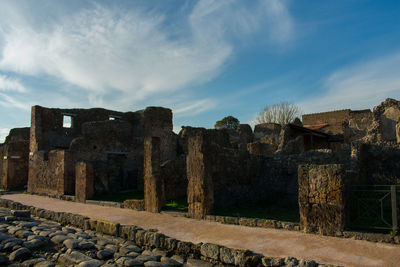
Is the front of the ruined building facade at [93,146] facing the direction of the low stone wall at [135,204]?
yes

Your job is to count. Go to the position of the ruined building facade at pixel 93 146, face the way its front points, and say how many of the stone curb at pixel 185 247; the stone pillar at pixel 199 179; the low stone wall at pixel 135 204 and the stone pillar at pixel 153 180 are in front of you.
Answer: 4

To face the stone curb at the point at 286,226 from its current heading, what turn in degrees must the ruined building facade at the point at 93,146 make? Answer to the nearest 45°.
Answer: approximately 90° to its left

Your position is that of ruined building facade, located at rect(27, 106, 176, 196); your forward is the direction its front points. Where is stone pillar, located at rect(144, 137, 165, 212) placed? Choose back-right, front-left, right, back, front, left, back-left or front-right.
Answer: front

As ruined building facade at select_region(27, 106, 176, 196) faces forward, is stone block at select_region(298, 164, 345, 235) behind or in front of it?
in front

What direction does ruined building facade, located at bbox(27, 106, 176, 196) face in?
toward the camera

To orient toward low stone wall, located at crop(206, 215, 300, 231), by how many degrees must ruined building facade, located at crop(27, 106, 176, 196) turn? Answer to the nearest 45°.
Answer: approximately 90° to its left

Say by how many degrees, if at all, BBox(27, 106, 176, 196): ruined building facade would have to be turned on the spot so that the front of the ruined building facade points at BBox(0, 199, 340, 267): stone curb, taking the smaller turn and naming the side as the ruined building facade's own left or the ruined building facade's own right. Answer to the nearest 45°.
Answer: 0° — it already faces it

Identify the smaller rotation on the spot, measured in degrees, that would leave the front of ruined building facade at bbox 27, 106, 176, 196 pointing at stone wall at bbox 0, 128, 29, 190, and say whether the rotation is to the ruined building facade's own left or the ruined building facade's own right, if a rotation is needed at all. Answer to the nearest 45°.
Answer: approximately 135° to the ruined building facade's own right
